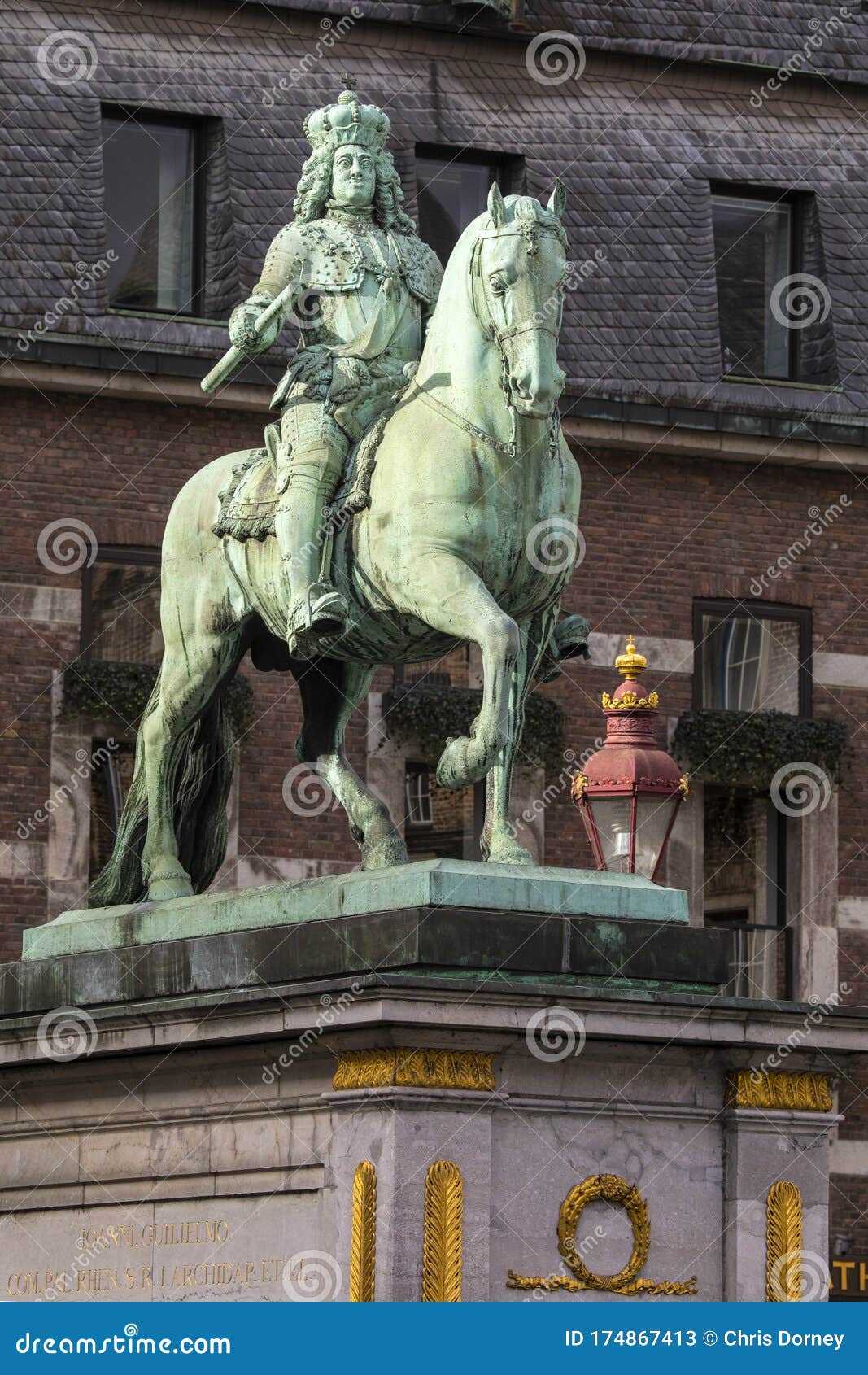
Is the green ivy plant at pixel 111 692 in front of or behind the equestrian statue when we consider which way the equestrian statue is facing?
behind

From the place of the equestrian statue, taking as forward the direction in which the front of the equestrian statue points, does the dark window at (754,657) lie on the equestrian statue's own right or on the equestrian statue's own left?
on the equestrian statue's own left

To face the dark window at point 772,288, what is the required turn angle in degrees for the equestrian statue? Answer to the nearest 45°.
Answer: approximately 135° to its left

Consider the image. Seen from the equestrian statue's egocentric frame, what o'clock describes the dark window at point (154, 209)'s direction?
The dark window is roughly at 7 o'clock from the equestrian statue.

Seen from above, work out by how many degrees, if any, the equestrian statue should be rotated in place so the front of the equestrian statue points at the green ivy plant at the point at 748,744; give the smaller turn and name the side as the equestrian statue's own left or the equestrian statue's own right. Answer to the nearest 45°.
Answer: approximately 135° to the equestrian statue's own left

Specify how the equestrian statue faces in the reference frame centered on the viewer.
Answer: facing the viewer and to the right of the viewer

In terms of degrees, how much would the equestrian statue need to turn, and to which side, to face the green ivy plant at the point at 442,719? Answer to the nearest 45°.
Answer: approximately 135° to its left
